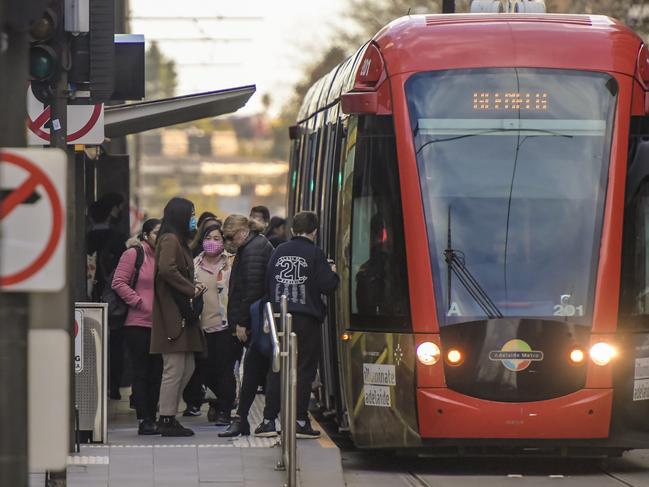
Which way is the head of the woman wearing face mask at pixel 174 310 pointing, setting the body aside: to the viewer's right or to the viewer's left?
to the viewer's right

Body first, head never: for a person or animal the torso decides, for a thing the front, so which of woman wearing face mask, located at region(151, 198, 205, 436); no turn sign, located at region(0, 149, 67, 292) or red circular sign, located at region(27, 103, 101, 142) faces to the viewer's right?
the woman wearing face mask

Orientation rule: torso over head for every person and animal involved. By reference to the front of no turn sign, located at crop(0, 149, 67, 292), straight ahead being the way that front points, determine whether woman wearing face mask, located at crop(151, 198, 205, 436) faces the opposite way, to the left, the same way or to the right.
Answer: to the left

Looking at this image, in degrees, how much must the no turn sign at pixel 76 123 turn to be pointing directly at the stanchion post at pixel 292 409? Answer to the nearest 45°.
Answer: approximately 45° to its left

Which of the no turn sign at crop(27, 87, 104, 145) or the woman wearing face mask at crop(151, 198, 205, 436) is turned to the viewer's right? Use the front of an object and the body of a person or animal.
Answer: the woman wearing face mask

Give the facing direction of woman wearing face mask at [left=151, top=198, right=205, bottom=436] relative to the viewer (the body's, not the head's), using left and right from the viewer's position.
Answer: facing to the right of the viewer
